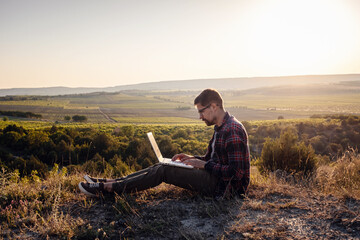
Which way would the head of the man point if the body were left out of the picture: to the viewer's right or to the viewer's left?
to the viewer's left

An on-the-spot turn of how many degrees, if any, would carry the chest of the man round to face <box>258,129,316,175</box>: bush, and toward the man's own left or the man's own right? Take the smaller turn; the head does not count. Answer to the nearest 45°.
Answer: approximately 135° to the man's own right

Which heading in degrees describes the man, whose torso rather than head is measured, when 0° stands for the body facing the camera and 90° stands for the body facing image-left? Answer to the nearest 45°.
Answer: approximately 90°
